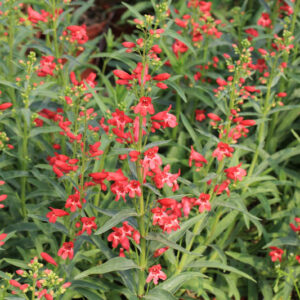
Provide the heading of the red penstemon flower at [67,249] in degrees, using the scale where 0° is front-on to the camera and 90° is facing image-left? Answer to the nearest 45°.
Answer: approximately 45°

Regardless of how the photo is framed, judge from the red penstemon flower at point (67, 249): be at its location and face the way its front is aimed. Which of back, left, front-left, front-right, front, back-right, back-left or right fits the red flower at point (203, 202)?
back-left

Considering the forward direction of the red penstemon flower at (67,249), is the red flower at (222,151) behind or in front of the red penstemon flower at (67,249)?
behind

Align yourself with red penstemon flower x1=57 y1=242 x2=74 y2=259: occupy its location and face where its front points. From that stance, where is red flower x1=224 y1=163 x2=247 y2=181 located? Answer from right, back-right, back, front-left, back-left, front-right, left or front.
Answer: back-left
